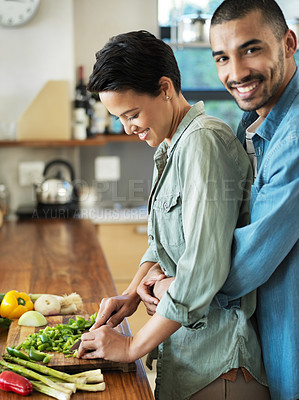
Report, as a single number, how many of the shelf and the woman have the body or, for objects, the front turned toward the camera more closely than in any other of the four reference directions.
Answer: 1

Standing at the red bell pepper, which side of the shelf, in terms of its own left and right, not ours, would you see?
front

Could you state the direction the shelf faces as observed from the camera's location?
facing the viewer

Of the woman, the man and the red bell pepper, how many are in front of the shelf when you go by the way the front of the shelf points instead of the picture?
3

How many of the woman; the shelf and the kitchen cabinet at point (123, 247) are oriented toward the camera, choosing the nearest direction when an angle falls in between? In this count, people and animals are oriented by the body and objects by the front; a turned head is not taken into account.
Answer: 2

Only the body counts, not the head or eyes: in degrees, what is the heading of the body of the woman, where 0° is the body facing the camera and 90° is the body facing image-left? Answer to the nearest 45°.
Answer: approximately 90°

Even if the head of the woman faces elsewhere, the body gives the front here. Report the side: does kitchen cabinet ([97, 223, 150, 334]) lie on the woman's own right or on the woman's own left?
on the woman's own right

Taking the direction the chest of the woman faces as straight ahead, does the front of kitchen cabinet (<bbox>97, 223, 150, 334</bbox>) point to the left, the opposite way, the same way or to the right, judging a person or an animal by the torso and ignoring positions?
to the left

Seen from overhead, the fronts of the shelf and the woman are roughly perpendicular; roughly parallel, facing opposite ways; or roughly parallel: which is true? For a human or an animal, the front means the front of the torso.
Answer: roughly perpendicular
